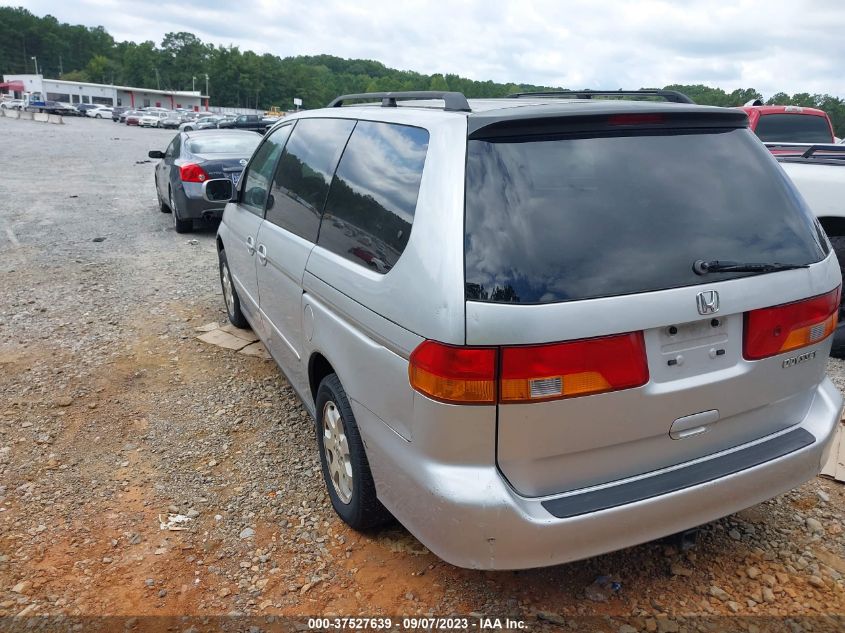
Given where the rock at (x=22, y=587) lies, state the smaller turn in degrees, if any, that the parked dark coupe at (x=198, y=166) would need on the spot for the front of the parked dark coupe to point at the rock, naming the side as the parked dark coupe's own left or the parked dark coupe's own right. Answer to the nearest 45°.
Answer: approximately 180°

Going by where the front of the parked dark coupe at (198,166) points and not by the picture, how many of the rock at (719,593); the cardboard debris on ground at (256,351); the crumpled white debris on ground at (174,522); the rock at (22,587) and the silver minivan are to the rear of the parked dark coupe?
5

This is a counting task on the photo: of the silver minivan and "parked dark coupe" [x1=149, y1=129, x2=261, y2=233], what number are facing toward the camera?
0

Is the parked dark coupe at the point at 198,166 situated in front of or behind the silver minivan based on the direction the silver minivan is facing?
in front

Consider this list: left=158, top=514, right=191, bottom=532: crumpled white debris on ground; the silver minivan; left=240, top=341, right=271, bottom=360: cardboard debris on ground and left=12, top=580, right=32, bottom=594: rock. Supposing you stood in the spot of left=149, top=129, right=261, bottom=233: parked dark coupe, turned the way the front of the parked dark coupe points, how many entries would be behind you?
4

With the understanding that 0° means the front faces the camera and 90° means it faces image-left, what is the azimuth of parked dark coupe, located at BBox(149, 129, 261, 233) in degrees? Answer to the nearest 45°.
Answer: approximately 180°

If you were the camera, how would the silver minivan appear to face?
facing away from the viewer and to the left of the viewer
